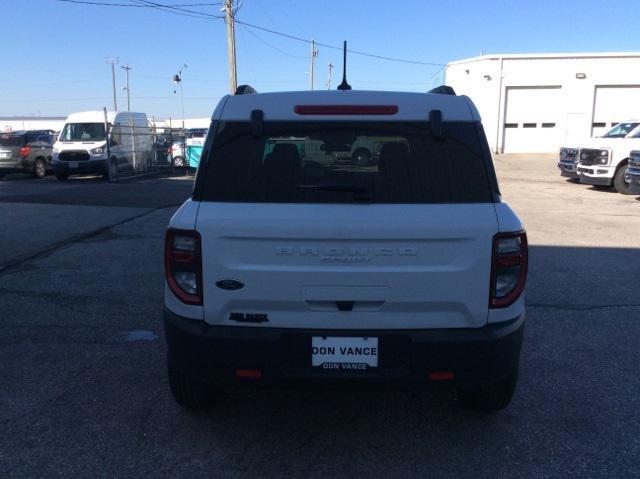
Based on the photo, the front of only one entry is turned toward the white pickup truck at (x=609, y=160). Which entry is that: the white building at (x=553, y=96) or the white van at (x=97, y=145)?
the white building

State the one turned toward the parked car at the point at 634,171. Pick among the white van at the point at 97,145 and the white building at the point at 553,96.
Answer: the white building

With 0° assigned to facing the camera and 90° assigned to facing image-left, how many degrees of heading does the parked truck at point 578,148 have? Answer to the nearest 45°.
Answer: approximately 45°

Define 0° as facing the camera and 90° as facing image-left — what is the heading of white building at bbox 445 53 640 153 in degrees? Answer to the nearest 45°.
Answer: approximately 0°

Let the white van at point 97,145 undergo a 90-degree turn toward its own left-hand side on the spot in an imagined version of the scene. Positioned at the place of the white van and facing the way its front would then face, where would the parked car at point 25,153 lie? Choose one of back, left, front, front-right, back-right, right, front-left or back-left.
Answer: back

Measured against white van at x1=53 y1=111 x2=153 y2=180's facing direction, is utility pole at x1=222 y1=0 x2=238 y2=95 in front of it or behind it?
behind

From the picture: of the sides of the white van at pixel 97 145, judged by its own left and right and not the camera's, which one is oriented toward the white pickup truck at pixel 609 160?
left

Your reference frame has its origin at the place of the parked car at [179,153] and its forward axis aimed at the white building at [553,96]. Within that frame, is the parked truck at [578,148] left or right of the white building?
right

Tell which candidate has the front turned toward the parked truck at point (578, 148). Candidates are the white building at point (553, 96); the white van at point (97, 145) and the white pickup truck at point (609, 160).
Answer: the white building

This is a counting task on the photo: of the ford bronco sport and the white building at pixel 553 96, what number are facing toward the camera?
1

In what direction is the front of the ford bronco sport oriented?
away from the camera

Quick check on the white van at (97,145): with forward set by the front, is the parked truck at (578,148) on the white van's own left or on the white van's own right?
on the white van's own left

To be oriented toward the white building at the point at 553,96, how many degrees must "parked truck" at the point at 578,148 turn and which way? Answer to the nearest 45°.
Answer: approximately 135° to its right
